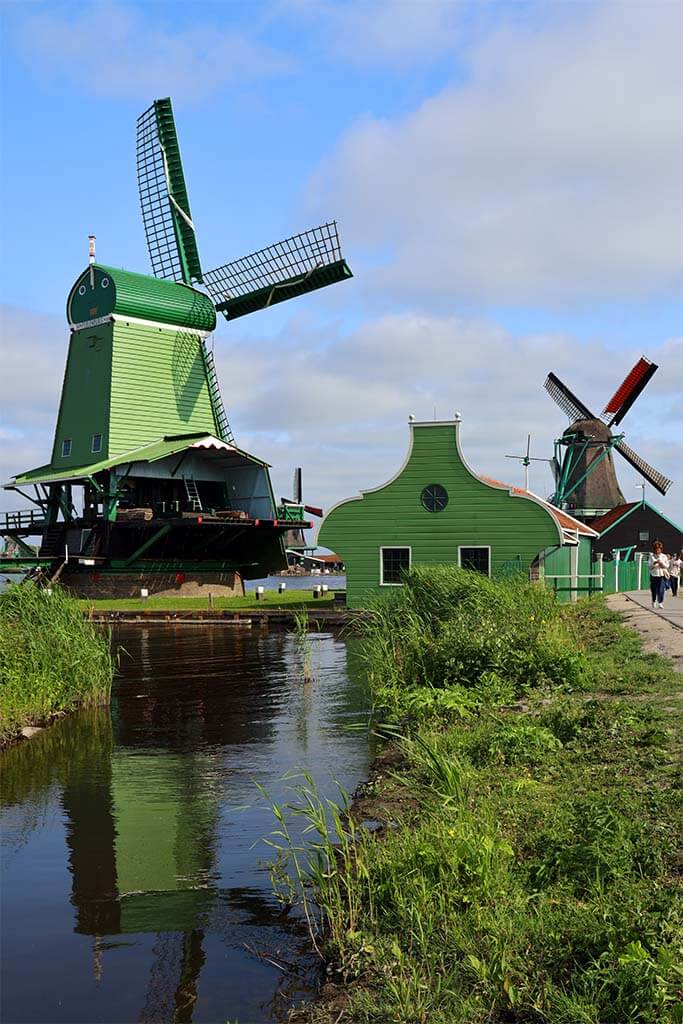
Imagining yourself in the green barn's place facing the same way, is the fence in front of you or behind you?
behind

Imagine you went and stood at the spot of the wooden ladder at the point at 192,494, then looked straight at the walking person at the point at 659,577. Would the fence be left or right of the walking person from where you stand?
left

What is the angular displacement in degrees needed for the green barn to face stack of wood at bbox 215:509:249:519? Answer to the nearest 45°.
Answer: approximately 135° to its right

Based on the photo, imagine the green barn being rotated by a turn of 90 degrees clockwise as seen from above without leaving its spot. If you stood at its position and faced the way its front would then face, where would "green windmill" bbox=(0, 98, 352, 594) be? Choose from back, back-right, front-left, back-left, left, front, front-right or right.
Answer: front-right

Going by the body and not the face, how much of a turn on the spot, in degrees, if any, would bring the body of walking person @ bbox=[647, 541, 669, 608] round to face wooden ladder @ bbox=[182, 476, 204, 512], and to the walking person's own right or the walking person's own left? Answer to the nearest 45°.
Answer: approximately 135° to the walking person's own right

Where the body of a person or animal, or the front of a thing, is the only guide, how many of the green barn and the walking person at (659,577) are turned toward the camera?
2

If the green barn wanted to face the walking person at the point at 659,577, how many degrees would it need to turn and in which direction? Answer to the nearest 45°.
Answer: approximately 45° to its left

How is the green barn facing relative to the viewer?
toward the camera

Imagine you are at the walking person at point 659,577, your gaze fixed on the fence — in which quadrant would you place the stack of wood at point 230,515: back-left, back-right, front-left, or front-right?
front-left

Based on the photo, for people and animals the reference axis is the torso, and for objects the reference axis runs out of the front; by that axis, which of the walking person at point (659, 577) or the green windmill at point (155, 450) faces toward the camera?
the walking person

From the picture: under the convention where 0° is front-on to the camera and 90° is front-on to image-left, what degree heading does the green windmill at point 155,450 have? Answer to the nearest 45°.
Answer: approximately 225°

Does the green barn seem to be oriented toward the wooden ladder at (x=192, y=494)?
no

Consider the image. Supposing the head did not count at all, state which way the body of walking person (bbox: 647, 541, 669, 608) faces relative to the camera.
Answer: toward the camera
